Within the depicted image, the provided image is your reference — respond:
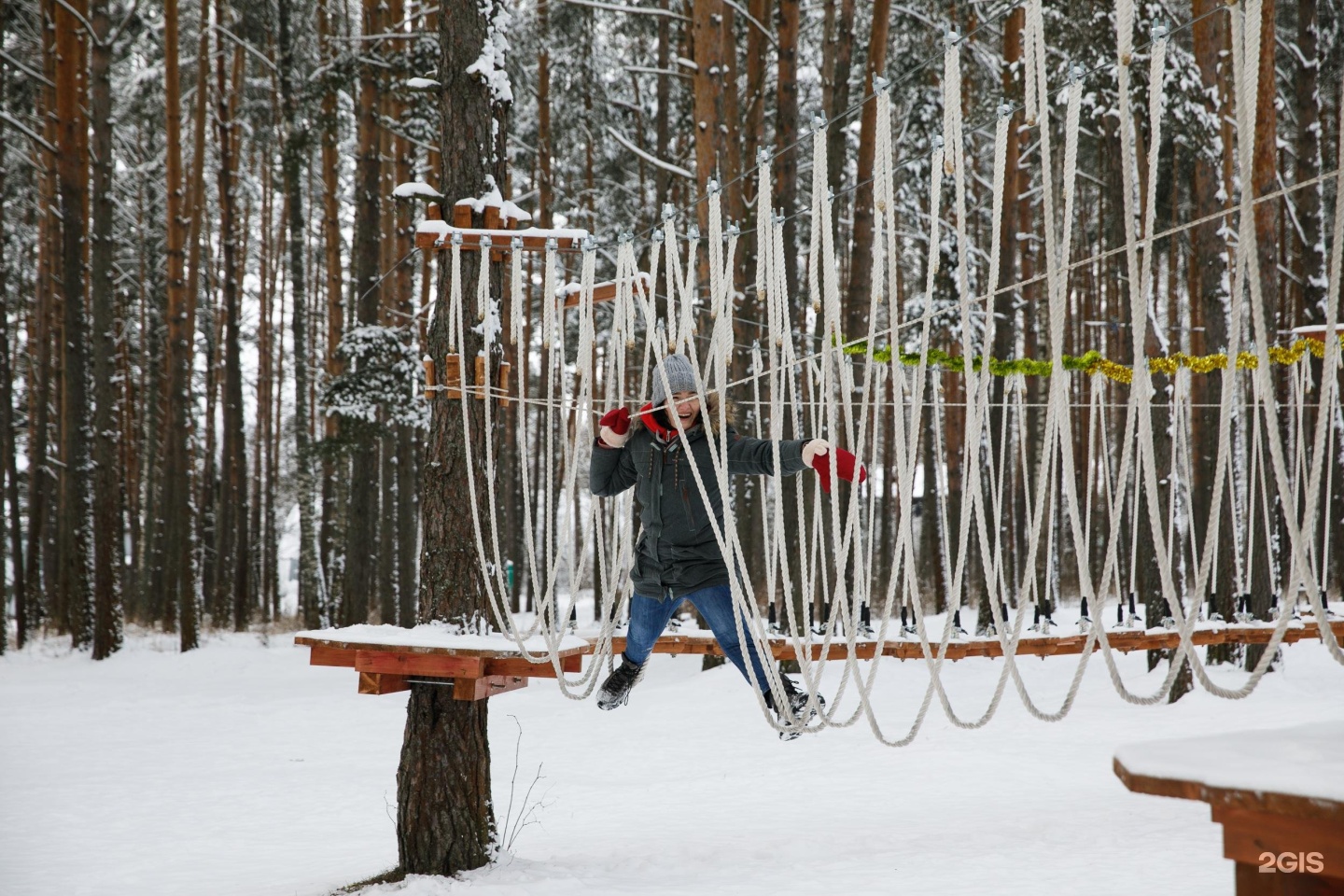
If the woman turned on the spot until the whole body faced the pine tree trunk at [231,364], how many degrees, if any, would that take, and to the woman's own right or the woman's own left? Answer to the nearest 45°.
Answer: approximately 135° to the woman's own right

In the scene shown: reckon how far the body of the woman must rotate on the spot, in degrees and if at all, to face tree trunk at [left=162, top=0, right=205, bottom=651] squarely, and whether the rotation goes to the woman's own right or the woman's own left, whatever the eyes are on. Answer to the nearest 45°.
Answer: approximately 135° to the woman's own right

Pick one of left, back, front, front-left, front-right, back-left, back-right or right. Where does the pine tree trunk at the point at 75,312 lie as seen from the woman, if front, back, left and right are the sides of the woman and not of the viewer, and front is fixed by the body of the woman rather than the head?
back-right

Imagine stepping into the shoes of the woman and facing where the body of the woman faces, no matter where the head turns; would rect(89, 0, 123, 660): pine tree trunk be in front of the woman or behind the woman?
behind

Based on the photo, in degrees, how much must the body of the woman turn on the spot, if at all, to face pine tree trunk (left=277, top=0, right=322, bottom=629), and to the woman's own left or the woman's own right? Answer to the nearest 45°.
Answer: approximately 135° to the woman's own right

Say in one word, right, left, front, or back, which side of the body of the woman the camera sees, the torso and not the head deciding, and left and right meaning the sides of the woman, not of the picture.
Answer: front

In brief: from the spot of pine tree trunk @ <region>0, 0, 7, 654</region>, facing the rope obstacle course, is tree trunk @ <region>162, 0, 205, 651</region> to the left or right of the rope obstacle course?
left

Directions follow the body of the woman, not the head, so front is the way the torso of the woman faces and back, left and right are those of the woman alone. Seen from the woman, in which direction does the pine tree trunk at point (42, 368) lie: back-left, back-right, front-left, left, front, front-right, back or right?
back-right

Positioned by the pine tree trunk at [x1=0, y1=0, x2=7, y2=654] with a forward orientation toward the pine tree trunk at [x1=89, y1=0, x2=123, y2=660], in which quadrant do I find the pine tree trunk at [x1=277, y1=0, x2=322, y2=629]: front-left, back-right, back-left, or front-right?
front-left

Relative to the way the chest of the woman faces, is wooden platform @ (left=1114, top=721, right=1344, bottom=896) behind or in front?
in front

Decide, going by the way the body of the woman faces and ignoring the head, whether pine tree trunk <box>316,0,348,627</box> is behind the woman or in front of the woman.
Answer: behind

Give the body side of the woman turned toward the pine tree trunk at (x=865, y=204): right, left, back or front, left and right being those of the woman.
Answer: back

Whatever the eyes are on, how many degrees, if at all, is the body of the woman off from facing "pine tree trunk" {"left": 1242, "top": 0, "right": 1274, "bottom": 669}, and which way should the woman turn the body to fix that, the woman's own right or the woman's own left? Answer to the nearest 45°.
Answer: approximately 135° to the woman's own left
